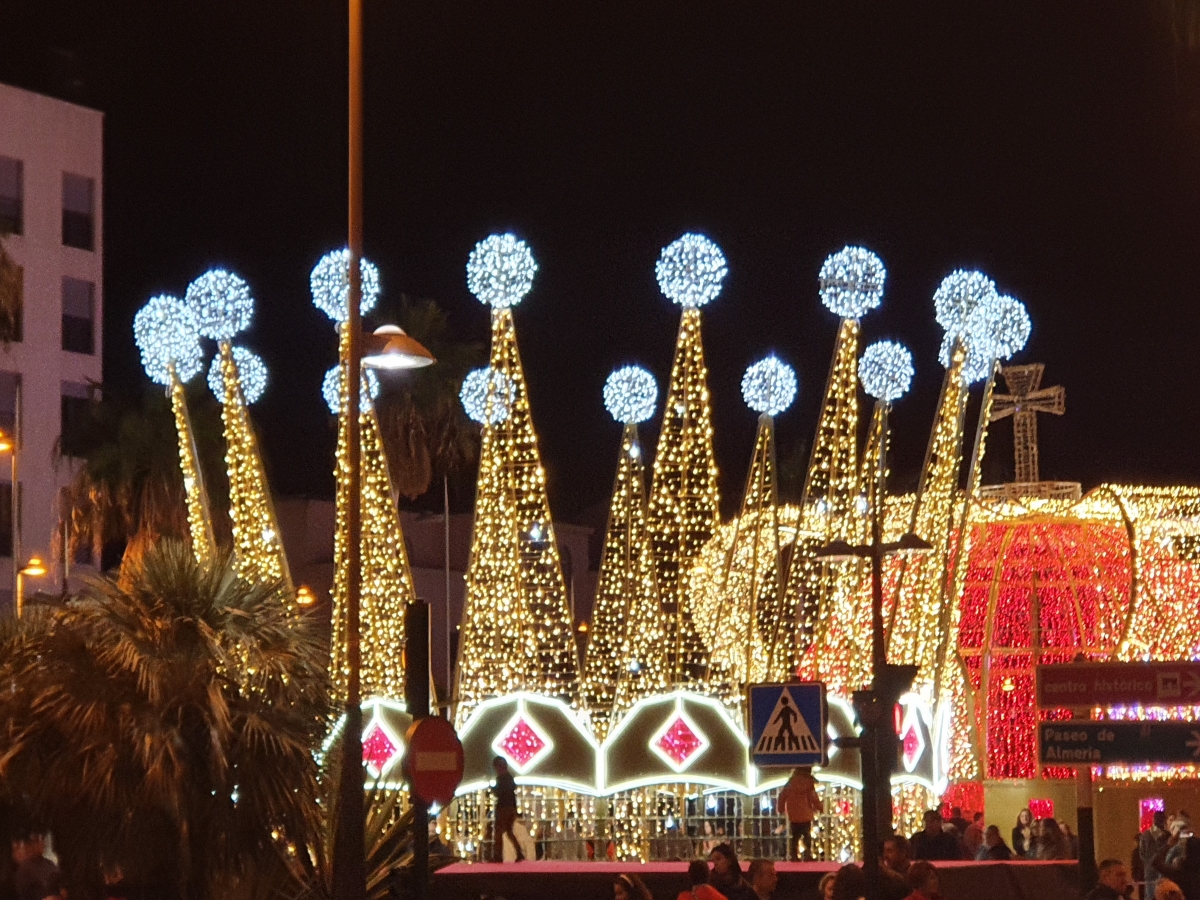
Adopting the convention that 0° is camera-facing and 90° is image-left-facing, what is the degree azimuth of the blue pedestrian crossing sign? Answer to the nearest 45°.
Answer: approximately 0°

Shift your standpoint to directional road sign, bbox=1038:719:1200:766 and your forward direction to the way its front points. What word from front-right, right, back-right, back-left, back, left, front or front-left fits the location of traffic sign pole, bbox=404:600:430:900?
front-right

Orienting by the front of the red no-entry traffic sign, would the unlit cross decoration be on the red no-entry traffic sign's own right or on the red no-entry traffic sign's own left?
on the red no-entry traffic sign's own left

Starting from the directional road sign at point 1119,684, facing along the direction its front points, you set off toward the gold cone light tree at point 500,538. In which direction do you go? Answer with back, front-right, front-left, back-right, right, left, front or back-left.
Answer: back-right

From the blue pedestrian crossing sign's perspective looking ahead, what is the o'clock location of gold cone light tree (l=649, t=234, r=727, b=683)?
The gold cone light tree is roughly at 6 o'clock from the blue pedestrian crossing sign.

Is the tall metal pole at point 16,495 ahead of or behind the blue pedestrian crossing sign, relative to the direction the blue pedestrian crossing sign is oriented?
behind

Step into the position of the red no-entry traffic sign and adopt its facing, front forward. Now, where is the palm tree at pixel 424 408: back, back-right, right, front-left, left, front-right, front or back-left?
back-left

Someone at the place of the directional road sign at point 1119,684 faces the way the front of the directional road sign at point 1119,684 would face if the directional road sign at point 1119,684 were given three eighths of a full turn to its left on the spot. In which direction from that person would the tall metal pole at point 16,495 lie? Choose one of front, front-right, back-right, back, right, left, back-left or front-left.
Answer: left

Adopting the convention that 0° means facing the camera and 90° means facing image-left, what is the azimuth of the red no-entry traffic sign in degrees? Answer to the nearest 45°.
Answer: approximately 315°

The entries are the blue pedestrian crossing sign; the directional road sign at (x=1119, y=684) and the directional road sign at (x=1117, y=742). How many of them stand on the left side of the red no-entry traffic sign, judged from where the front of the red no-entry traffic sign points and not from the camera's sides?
3
